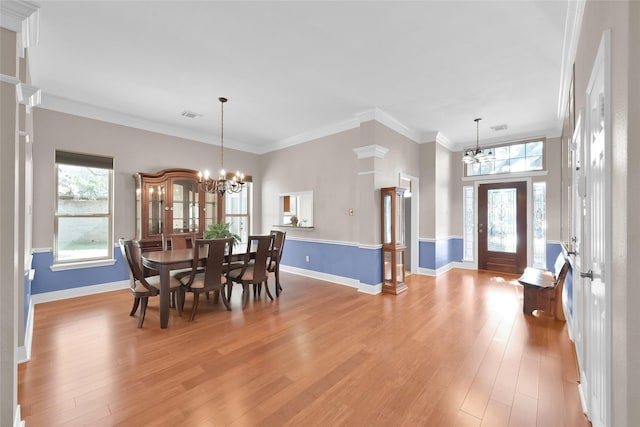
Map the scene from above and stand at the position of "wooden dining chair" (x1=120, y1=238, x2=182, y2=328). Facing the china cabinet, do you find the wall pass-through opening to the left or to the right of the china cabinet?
right

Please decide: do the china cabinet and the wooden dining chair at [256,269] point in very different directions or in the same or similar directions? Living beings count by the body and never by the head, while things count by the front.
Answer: very different directions

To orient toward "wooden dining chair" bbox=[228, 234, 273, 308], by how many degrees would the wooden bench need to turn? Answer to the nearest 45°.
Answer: approximately 45° to its left

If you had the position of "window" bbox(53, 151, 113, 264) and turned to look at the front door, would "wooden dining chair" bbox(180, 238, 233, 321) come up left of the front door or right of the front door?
right

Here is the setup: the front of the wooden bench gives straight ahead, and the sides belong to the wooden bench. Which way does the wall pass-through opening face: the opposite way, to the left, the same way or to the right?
to the left

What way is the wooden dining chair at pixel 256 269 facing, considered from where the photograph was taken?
facing away from the viewer and to the left of the viewer

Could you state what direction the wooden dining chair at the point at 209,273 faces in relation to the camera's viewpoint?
facing away from the viewer and to the left of the viewer

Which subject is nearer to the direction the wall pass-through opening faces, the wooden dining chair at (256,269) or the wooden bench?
the wooden dining chair

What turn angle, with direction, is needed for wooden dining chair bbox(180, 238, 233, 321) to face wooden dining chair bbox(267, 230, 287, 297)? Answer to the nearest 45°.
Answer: approximately 90° to its right

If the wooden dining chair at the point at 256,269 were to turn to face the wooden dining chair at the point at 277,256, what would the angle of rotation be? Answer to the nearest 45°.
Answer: approximately 90° to its right

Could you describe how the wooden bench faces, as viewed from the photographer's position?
facing to the left of the viewer
